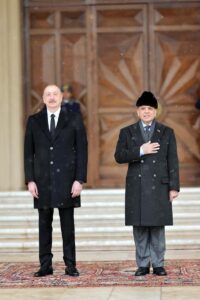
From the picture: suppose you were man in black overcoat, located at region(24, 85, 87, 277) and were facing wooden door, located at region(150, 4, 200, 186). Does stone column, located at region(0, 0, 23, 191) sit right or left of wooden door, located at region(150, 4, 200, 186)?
left

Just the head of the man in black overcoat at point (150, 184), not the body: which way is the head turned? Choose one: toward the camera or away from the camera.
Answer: toward the camera

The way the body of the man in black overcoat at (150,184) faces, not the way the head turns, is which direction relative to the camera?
toward the camera

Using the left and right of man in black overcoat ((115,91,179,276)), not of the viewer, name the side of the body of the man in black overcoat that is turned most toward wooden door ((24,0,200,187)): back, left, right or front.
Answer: back

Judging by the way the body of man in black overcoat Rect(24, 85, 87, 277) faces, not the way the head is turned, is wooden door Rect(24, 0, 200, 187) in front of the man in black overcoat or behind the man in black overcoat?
behind

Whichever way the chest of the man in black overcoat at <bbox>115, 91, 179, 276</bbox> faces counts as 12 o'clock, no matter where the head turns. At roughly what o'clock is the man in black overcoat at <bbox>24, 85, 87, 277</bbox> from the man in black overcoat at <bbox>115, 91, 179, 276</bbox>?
the man in black overcoat at <bbox>24, 85, 87, 277</bbox> is roughly at 3 o'clock from the man in black overcoat at <bbox>115, 91, 179, 276</bbox>.

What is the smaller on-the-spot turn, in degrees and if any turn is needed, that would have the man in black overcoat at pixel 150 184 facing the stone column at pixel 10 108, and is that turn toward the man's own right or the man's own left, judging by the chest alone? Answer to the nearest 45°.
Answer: approximately 135° to the man's own right

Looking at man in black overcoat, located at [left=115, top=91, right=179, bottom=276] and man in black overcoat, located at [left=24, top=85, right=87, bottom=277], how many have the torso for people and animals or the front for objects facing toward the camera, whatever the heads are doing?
2

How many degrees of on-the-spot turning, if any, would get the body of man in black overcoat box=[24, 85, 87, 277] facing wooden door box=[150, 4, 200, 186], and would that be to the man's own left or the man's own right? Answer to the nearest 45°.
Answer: approximately 135° to the man's own left

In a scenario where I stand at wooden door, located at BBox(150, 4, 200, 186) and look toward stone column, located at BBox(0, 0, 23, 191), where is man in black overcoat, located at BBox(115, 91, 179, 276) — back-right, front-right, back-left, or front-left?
front-left

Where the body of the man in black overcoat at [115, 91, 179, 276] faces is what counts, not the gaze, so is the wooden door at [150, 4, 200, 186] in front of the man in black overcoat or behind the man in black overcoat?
behind

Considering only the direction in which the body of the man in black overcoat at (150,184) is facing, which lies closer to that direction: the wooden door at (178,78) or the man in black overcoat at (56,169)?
the man in black overcoat

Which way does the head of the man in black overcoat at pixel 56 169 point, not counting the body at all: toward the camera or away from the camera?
toward the camera

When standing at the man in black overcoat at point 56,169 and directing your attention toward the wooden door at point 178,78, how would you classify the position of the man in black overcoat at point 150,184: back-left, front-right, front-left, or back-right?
front-right

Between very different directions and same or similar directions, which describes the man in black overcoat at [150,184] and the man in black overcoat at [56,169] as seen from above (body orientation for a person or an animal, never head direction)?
same or similar directions
